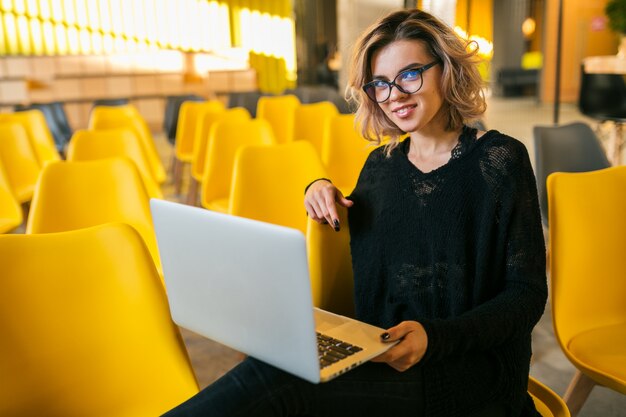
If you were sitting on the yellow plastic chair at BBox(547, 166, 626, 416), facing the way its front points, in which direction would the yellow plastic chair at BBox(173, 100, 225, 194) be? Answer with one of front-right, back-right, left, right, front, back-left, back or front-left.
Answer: back

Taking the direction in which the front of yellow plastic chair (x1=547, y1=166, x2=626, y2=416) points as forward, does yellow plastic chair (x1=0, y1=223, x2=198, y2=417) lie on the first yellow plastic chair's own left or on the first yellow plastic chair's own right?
on the first yellow plastic chair's own right

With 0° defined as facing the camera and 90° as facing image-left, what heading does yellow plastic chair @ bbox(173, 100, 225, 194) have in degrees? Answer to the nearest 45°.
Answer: approximately 315°

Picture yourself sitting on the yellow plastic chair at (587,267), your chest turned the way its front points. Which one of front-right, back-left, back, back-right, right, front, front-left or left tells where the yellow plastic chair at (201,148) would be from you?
back

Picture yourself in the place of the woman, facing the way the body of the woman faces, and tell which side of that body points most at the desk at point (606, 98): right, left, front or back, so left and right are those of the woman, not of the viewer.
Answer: back

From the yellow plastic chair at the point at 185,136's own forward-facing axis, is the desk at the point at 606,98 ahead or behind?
ahead

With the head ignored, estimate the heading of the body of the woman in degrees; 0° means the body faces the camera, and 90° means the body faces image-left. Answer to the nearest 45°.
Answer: approximately 45°

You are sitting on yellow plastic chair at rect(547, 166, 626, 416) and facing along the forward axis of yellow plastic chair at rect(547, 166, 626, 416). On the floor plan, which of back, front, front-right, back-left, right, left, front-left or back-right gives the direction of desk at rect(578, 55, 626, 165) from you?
back-left

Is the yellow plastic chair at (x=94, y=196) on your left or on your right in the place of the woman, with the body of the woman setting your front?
on your right
